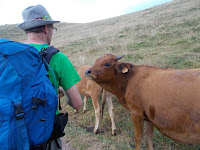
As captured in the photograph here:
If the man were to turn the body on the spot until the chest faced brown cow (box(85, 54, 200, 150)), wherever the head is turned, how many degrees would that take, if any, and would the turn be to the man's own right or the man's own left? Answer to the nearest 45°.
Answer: approximately 45° to the man's own right

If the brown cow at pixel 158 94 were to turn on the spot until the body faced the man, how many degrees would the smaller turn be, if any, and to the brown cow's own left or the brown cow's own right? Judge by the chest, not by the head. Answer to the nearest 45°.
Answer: approximately 45° to the brown cow's own left

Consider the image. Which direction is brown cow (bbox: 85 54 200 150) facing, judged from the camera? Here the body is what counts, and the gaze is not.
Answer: to the viewer's left

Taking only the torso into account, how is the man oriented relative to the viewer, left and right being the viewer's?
facing away from the viewer and to the right of the viewer

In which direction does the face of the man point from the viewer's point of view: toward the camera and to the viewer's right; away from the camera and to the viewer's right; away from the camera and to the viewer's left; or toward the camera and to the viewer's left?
away from the camera and to the viewer's right

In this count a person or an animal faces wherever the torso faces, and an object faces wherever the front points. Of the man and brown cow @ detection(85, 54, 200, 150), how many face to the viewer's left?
1
